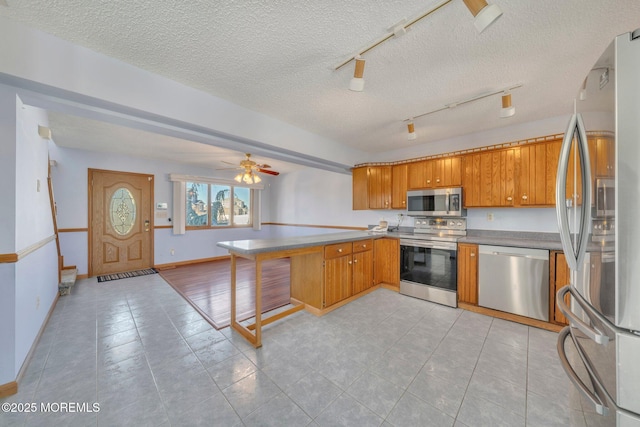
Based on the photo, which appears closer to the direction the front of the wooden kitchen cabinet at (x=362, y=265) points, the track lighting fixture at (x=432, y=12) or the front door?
the track lighting fixture

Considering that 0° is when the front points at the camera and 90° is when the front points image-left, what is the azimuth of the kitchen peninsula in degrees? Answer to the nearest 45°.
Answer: approximately 315°

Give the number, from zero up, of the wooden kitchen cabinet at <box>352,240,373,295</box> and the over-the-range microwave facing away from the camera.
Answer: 0

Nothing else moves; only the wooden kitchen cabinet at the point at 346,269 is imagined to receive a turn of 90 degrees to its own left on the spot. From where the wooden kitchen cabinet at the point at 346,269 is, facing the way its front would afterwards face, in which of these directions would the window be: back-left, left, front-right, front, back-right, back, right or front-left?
left

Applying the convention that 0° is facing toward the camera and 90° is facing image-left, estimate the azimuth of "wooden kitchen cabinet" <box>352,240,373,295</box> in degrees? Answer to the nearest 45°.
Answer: approximately 315°

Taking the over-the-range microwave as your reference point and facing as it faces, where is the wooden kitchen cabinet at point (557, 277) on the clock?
The wooden kitchen cabinet is roughly at 10 o'clock from the over-the-range microwave.

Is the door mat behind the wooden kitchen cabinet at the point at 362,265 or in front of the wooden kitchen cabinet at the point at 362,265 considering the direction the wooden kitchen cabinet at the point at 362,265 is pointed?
behind

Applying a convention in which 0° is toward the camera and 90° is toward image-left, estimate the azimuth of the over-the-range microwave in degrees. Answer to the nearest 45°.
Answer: approximately 0°

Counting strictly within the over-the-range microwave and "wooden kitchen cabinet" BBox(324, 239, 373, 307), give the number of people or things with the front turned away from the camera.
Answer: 0

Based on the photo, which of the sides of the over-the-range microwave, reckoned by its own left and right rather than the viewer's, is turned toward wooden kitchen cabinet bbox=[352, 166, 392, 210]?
right

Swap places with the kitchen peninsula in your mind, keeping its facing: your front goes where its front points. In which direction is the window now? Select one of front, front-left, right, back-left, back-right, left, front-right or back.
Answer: back
